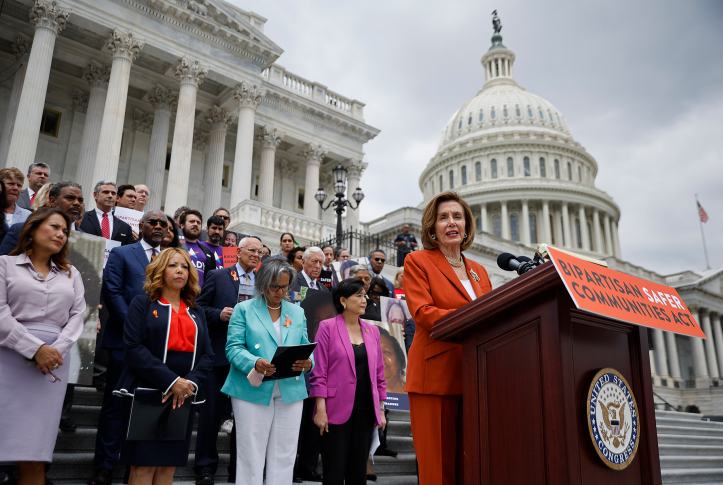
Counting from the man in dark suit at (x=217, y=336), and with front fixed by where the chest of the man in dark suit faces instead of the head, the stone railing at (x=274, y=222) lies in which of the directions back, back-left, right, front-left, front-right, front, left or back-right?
back-left

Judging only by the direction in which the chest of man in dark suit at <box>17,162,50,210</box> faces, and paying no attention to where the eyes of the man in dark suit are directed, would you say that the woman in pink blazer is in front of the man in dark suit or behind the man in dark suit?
in front

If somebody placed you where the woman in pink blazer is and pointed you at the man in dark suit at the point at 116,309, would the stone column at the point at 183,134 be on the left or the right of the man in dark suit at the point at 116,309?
right

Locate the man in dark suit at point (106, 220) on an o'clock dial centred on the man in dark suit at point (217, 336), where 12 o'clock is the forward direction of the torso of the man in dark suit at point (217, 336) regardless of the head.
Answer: the man in dark suit at point (106, 220) is roughly at 6 o'clock from the man in dark suit at point (217, 336).

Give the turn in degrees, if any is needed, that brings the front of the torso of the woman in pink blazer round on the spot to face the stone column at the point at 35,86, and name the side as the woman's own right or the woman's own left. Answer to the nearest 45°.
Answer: approximately 180°

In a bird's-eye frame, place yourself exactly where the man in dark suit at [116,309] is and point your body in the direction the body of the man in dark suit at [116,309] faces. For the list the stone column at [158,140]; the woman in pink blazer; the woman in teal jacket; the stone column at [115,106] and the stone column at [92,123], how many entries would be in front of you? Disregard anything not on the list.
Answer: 2

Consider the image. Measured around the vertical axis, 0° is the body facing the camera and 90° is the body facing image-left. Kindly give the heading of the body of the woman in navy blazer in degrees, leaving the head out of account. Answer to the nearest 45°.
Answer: approximately 315°

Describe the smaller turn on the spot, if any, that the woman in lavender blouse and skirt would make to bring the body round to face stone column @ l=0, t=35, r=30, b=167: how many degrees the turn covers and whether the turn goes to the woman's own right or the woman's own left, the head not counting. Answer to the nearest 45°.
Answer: approximately 135° to the woman's own left

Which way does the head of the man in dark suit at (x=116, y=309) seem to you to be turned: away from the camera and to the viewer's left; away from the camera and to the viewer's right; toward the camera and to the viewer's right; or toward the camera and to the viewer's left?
toward the camera and to the viewer's right

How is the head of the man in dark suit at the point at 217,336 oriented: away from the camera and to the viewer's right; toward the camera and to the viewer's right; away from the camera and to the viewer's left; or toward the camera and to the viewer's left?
toward the camera and to the viewer's right

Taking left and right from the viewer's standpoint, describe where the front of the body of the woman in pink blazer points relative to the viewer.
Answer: facing the viewer and to the right of the viewer
